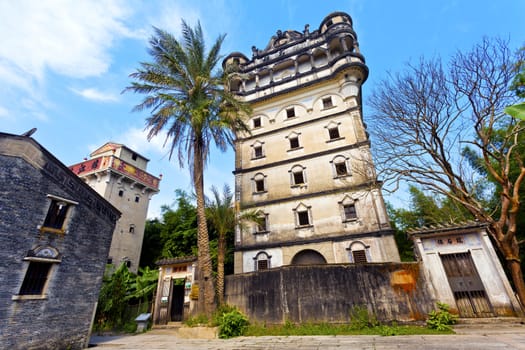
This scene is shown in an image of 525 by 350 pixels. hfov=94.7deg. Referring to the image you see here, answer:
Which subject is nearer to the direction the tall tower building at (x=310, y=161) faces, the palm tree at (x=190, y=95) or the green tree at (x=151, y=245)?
the palm tree

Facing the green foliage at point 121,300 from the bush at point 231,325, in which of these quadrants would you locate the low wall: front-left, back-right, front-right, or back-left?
back-right

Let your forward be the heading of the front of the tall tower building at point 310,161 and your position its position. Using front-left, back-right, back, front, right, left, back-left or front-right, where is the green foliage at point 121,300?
right

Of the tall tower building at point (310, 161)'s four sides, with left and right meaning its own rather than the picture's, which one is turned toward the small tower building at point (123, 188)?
right

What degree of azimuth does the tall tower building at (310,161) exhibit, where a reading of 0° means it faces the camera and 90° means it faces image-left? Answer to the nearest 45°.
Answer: approximately 0°

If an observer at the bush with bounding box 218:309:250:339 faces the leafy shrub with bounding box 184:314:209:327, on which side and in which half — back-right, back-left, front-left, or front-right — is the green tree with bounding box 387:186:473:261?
back-right

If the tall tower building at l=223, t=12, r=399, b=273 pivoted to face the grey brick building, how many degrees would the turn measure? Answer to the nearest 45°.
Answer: approximately 45° to its right
